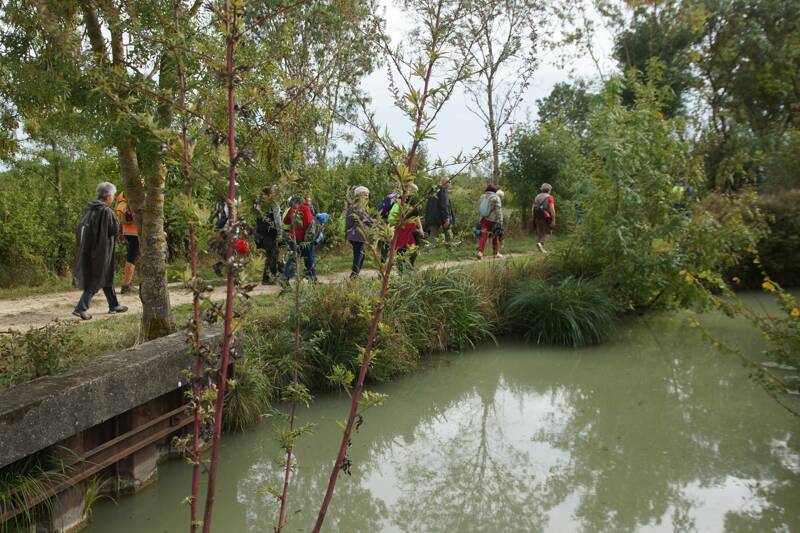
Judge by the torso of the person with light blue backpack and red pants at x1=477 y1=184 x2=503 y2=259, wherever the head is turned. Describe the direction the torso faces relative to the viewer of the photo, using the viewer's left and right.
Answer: facing away from the viewer and to the right of the viewer

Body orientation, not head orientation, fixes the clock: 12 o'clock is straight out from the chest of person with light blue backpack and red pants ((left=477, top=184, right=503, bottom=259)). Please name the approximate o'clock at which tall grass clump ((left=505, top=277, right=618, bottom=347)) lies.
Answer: The tall grass clump is roughly at 4 o'clock from the person with light blue backpack and red pants.

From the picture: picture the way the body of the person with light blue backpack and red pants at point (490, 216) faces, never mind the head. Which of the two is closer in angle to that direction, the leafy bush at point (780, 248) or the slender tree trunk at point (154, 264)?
the leafy bush

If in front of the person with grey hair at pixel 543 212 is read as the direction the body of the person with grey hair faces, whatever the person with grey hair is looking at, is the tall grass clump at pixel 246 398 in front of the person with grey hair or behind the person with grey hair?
behind

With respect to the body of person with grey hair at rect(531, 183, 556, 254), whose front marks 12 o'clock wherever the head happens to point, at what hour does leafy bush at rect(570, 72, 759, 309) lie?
The leafy bush is roughly at 4 o'clock from the person with grey hair.

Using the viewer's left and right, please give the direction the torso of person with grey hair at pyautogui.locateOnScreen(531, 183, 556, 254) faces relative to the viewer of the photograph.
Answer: facing away from the viewer and to the right of the viewer
